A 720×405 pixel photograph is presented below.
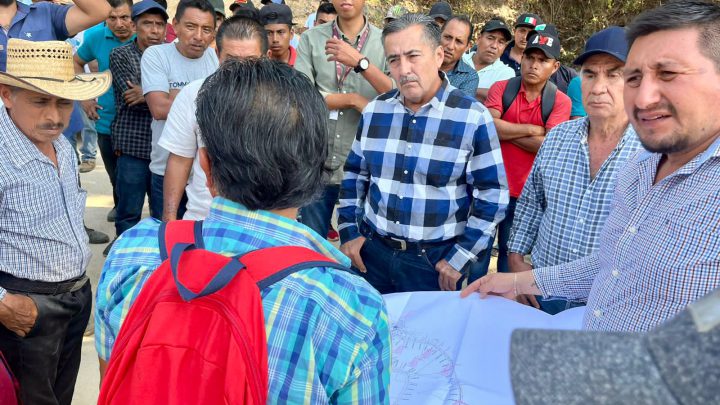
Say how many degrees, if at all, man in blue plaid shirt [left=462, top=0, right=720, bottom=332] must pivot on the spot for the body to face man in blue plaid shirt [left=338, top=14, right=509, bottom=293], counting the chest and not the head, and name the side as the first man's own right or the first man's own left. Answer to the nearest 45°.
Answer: approximately 90° to the first man's own right

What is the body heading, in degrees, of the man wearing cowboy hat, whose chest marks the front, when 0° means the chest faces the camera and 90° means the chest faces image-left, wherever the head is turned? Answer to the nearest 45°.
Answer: approximately 315°

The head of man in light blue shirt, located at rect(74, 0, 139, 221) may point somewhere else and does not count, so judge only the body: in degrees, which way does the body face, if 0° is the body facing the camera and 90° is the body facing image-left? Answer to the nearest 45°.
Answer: approximately 315°

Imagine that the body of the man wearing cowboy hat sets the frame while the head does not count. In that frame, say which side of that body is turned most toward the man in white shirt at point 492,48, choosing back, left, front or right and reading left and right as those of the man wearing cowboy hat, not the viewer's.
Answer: left

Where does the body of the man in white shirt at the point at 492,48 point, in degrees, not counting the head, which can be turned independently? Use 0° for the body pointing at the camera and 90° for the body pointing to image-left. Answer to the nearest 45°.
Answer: approximately 45°

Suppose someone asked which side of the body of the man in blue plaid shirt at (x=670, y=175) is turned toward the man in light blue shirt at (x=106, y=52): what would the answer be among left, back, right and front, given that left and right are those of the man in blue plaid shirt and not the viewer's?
right

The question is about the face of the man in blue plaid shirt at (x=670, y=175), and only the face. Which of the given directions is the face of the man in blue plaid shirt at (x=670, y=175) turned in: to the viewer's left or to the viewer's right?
to the viewer's left

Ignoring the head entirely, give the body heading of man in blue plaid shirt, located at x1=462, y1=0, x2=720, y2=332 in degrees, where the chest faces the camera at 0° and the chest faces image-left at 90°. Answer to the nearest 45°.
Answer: approximately 45°

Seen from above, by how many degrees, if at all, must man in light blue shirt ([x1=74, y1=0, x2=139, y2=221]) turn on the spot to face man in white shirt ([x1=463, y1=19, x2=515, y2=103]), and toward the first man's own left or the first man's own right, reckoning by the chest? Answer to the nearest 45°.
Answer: approximately 45° to the first man's own left
